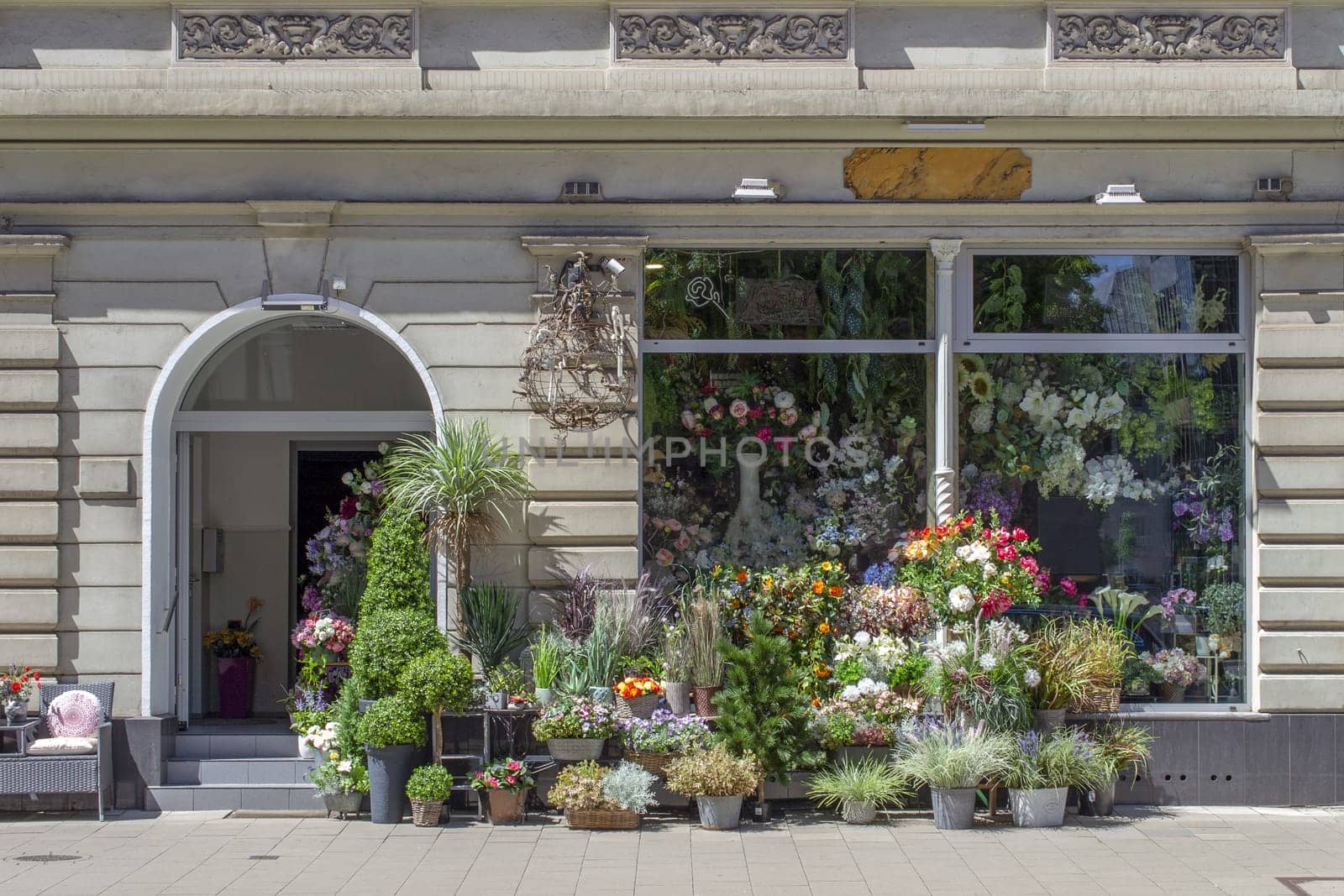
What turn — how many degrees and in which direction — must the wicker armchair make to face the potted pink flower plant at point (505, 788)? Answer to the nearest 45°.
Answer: approximately 45° to its left

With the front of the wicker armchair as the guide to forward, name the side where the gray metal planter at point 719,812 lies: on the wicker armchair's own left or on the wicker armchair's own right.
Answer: on the wicker armchair's own left

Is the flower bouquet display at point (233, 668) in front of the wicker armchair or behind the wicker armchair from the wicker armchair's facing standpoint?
behind

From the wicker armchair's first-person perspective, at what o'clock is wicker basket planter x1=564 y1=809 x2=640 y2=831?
The wicker basket planter is roughly at 10 o'clock from the wicker armchair.

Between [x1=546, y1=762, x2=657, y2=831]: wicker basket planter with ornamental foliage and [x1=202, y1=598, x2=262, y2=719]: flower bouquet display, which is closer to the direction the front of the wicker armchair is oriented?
the wicker basket planter with ornamental foliage

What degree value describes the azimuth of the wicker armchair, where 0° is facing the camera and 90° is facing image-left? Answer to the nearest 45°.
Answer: approximately 0°

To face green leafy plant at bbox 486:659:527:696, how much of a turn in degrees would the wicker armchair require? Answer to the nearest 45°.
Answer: approximately 90° to its left

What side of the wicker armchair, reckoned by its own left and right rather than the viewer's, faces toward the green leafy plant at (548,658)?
left

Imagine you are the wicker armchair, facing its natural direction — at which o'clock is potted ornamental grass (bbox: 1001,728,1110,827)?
The potted ornamental grass is roughly at 10 o'clock from the wicker armchair.

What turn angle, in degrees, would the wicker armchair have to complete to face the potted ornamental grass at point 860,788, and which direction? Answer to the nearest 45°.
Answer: approximately 45° to its left

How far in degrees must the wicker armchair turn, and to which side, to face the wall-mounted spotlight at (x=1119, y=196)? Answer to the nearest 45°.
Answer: approximately 90° to its left

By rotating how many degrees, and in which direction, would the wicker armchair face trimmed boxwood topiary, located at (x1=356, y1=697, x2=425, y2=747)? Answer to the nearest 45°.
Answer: approximately 45° to its left

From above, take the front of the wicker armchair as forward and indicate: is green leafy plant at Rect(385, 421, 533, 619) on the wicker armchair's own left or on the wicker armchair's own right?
on the wicker armchair's own left

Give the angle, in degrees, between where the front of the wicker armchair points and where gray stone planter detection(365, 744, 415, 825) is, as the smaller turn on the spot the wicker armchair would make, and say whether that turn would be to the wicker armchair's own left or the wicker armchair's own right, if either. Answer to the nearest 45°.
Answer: approximately 45° to the wicker armchair's own left
